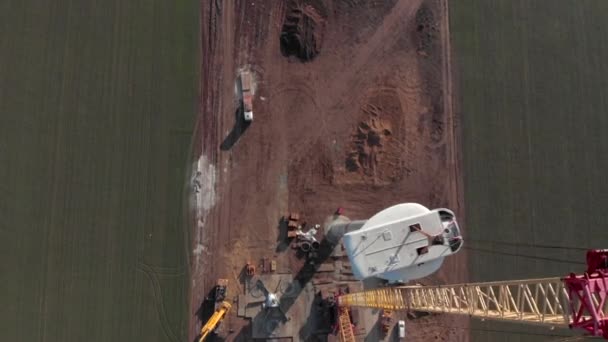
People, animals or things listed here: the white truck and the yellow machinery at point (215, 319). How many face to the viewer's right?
0
